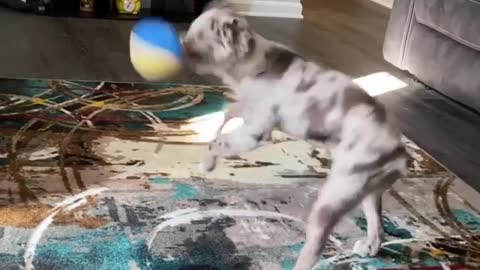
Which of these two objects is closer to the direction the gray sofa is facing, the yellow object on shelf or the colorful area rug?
the colorful area rug

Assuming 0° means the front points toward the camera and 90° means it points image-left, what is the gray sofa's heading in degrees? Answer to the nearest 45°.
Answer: approximately 45°

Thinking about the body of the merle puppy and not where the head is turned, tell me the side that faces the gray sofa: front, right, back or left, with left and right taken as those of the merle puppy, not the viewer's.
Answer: right

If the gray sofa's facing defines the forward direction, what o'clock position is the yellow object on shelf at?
The yellow object on shelf is roughly at 2 o'clock from the gray sofa.

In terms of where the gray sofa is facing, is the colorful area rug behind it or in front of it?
in front

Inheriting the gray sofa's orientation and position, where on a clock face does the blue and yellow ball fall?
The blue and yellow ball is roughly at 11 o'clock from the gray sofa.

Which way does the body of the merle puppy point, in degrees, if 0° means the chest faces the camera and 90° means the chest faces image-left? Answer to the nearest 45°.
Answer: approximately 90°
